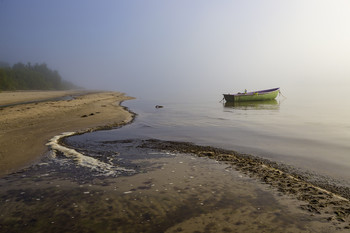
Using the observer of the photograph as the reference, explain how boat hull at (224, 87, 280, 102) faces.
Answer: facing to the right of the viewer
